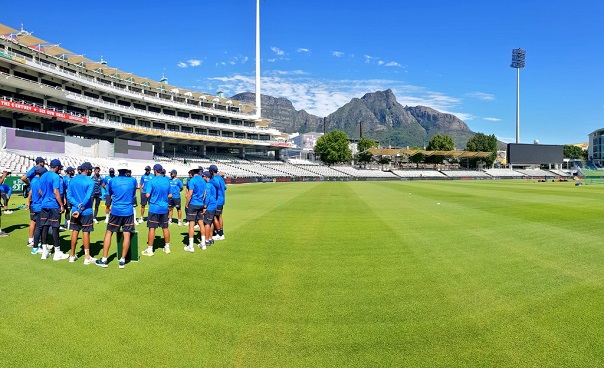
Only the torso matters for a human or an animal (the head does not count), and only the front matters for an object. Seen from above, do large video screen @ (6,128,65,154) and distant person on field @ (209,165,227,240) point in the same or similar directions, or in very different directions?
very different directions

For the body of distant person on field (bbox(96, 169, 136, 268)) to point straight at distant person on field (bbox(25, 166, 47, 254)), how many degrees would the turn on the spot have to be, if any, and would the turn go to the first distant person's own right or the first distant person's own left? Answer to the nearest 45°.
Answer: approximately 45° to the first distant person's own left

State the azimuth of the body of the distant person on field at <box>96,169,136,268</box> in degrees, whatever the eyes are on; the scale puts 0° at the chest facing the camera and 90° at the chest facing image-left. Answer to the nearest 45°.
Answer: approximately 180°

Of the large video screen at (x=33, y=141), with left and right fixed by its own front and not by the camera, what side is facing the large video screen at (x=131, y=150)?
left

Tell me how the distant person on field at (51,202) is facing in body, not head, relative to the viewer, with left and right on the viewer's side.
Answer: facing away from the viewer and to the right of the viewer

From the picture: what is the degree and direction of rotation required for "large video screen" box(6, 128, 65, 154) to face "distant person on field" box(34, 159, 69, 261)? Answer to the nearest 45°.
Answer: approximately 45° to its right

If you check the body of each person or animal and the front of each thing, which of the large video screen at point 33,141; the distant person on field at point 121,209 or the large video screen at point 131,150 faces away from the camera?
the distant person on field

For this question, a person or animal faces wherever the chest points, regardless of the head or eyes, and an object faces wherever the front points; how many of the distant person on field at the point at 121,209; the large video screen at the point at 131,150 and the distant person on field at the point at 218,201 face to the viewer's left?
1

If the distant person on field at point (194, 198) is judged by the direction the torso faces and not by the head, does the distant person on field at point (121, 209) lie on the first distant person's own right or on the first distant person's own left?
on the first distant person's own left

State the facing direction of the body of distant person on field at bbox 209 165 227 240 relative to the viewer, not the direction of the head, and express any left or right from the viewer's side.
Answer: facing to the left of the viewer

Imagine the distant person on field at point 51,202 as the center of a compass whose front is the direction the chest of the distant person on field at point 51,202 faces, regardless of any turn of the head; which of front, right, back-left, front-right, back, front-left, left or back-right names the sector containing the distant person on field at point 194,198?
front-right

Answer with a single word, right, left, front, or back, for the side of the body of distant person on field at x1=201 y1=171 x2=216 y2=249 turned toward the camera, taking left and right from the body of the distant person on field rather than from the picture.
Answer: left

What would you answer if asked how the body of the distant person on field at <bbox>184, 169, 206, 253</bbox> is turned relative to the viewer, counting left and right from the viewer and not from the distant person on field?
facing away from the viewer and to the left of the viewer

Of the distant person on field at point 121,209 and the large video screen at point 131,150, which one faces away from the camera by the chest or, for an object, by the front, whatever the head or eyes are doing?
the distant person on field
